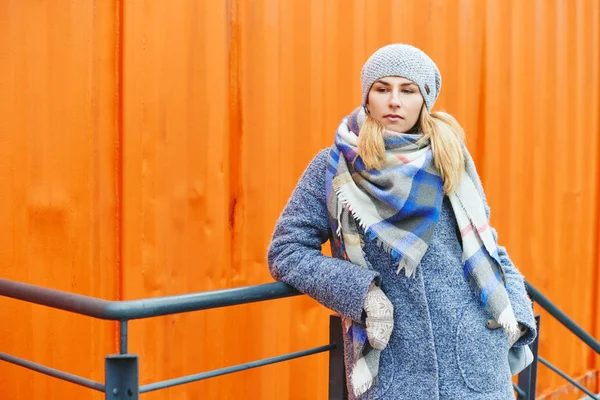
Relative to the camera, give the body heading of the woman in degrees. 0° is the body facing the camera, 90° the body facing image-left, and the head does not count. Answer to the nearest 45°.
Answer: approximately 0°

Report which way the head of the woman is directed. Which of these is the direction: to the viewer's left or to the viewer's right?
to the viewer's left
